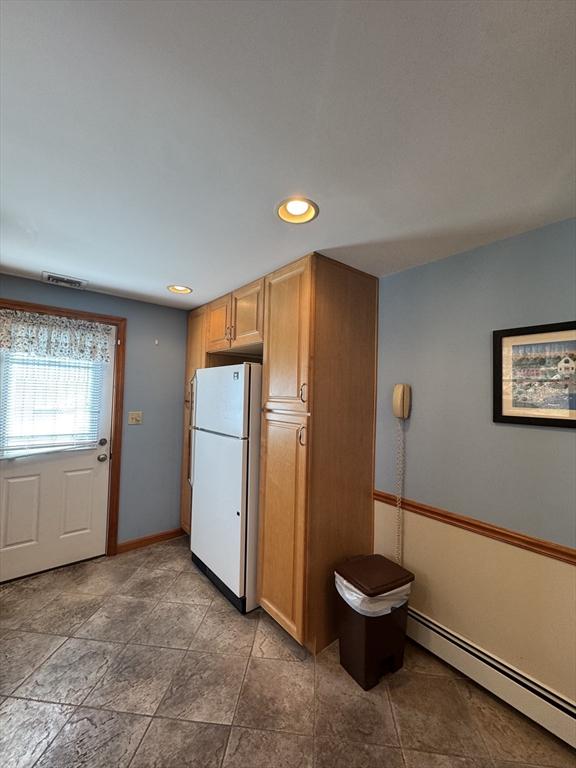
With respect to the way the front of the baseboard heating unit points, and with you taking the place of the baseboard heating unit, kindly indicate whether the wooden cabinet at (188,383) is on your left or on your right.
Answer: on your right

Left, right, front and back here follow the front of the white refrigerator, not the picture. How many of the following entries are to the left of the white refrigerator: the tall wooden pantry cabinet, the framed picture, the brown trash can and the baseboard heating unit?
4

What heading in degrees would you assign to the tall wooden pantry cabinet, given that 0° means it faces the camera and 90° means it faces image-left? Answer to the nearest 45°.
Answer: approximately 45°

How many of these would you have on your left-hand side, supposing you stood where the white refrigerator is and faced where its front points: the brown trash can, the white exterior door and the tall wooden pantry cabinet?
2

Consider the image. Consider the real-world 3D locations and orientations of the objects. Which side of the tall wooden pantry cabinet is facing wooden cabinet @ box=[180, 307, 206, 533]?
right

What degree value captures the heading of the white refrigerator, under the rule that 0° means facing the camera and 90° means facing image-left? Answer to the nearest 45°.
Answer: approximately 45°

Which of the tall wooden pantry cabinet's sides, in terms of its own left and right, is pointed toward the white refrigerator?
right

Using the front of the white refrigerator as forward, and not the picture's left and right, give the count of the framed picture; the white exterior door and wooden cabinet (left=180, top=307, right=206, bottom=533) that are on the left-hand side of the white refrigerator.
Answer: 1

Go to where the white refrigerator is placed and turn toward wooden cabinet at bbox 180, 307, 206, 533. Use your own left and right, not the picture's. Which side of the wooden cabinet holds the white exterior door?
left

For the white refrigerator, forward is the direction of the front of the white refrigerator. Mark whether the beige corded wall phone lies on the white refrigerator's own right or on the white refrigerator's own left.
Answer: on the white refrigerator's own left

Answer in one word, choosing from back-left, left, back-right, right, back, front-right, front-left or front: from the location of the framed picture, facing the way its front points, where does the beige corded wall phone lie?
front-right
